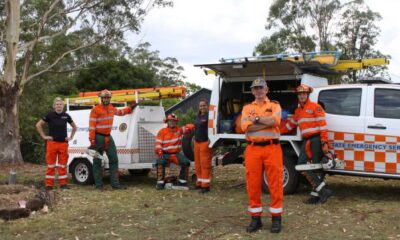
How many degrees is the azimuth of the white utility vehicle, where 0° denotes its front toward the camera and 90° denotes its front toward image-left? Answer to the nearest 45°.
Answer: approximately 270°

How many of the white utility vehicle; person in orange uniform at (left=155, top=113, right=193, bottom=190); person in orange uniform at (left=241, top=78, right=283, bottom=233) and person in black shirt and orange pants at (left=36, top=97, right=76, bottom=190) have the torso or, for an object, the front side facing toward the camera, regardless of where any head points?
3

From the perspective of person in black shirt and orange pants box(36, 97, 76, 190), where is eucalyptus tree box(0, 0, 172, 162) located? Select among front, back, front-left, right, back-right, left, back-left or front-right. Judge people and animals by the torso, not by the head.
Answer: back

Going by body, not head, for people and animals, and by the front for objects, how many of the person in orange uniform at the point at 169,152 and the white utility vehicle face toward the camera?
1

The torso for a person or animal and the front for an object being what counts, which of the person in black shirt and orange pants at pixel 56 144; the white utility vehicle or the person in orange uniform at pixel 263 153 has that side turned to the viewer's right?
the white utility vehicle

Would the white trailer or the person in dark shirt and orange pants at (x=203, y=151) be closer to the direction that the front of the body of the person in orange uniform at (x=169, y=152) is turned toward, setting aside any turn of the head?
the person in dark shirt and orange pants

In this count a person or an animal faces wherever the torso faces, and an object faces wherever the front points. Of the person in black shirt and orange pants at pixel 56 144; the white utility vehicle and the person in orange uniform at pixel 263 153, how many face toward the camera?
2

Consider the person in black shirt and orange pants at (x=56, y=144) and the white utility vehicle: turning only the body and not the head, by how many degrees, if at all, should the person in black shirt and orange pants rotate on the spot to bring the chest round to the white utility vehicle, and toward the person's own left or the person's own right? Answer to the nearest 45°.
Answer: approximately 45° to the person's own left

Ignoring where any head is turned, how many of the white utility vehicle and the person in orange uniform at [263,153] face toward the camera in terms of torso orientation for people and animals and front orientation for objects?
1

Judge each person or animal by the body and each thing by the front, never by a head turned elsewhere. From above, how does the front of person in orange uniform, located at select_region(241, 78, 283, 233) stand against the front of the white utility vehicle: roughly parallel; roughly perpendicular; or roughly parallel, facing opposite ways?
roughly perpendicular

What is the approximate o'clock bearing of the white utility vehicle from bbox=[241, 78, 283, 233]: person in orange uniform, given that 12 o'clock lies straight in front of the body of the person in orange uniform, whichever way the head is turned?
The white utility vehicle is roughly at 7 o'clock from the person in orange uniform.
